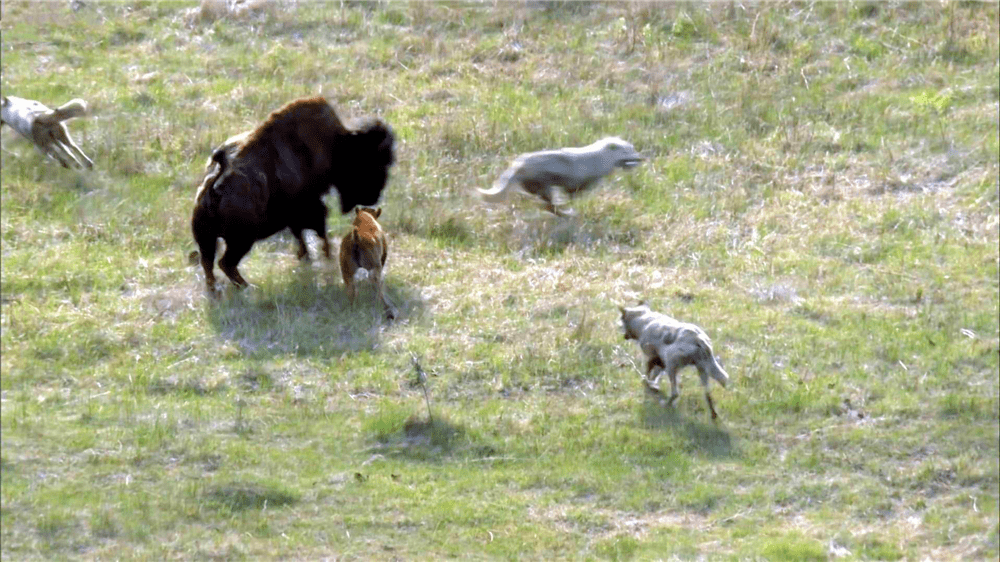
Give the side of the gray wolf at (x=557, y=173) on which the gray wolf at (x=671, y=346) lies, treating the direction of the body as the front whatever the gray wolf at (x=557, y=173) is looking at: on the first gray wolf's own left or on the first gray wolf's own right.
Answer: on the first gray wolf's own right

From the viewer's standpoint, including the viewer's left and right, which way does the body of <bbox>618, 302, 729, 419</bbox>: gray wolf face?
facing away from the viewer and to the left of the viewer

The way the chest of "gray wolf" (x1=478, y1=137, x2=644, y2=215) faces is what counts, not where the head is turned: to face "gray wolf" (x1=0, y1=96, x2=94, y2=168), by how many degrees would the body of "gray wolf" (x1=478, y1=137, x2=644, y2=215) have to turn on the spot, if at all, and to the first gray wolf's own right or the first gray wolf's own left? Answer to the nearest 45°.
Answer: approximately 180°

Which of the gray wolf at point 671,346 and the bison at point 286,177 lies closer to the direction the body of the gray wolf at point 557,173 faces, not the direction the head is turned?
the gray wolf

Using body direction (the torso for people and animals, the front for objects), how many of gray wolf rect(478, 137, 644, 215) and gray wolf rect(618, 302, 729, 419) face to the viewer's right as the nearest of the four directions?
1

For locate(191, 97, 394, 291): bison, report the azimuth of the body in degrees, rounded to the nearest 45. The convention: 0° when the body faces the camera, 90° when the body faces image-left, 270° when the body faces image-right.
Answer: approximately 225°

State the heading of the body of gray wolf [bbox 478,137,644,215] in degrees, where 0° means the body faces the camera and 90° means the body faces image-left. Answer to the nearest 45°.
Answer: approximately 270°
